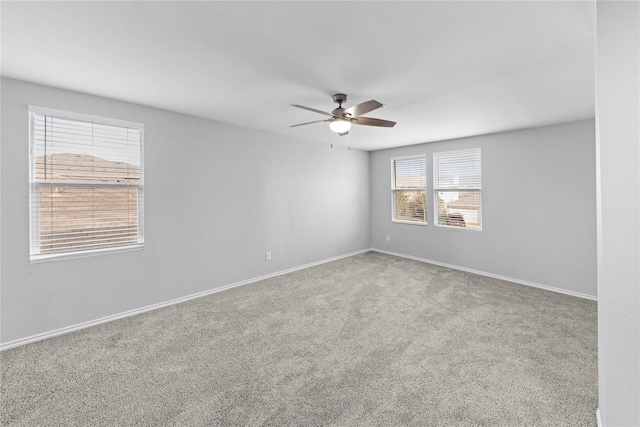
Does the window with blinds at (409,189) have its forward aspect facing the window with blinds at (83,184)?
yes

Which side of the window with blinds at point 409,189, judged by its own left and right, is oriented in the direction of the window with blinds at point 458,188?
left

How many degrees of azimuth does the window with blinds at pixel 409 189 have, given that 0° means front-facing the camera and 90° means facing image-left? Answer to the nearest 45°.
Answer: approximately 45°
